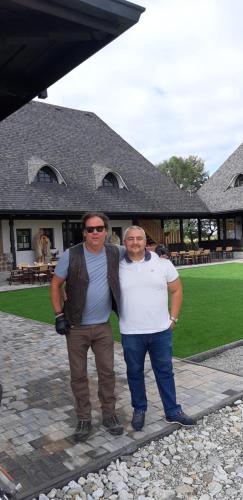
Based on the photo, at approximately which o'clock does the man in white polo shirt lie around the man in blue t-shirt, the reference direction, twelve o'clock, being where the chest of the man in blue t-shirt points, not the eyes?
The man in white polo shirt is roughly at 9 o'clock from the man in blue t-shirt.

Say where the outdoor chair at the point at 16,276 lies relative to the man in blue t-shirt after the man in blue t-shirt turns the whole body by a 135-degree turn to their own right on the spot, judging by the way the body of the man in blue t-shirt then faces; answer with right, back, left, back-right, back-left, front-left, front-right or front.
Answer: front-right

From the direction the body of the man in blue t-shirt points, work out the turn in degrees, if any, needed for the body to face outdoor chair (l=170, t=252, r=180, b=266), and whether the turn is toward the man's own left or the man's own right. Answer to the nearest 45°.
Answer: approximately 180°

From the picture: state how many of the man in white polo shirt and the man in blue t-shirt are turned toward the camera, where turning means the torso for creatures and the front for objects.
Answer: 2

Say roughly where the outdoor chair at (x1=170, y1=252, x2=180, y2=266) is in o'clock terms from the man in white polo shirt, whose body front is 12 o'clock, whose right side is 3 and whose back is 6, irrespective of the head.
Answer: The outdoor chair is roughly at 6 o'clock from the man in white polo shirt.

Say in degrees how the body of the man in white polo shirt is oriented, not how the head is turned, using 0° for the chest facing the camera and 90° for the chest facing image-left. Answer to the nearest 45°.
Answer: approximately 0°

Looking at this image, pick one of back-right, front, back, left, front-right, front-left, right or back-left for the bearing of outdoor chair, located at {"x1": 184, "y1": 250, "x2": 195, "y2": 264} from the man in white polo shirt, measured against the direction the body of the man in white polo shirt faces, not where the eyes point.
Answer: back

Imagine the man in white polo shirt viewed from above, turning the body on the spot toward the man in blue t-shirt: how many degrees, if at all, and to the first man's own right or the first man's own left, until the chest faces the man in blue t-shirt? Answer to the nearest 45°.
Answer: approximately 90° to the first man's own right

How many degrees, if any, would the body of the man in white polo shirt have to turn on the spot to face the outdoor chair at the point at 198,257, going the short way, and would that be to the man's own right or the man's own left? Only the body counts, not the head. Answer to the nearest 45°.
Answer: approximately 180°

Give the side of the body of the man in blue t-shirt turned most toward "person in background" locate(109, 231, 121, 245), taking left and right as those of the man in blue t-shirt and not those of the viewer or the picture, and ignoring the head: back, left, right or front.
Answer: back

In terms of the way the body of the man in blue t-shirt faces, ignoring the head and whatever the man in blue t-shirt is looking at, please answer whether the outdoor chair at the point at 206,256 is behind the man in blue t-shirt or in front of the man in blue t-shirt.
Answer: behind
